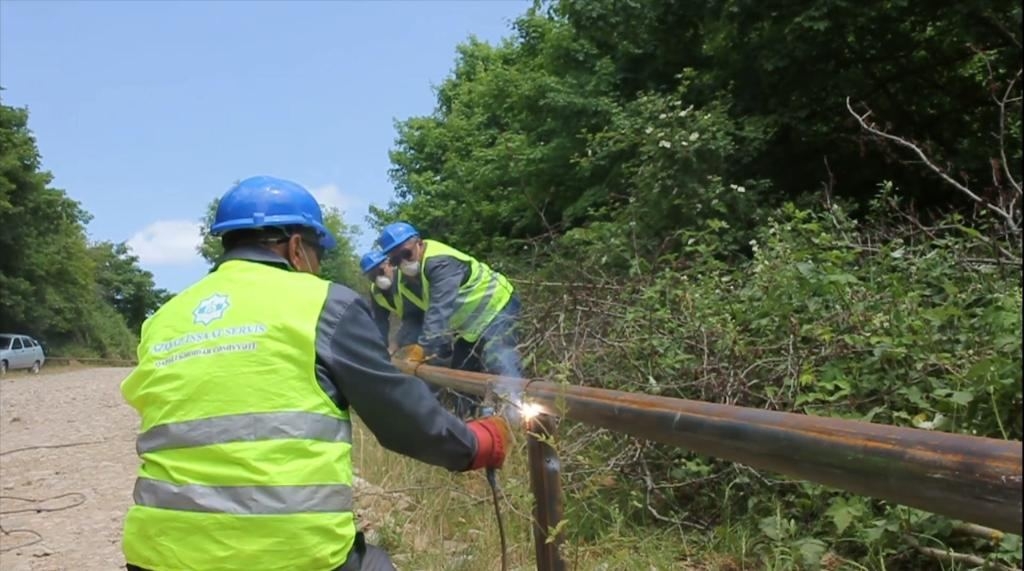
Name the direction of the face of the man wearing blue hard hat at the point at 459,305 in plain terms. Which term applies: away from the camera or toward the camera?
toward the camera

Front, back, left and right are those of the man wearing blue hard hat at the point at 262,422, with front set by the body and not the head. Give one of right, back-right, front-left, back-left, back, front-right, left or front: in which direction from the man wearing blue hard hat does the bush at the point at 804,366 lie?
front

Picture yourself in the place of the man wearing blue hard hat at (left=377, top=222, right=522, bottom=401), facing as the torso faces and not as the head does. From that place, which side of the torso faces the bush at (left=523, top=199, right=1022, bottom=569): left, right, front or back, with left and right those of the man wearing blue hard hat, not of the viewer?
left

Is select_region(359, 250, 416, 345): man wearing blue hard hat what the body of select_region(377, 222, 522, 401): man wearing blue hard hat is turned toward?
no

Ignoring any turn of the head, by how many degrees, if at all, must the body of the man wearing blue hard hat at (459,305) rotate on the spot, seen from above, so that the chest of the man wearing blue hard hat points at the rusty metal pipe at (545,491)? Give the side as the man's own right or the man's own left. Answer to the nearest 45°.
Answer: approximately 45° to the man's own left

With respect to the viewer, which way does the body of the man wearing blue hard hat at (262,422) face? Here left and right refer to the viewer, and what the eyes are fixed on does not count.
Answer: facing away from the viewer and to the right of the viewer

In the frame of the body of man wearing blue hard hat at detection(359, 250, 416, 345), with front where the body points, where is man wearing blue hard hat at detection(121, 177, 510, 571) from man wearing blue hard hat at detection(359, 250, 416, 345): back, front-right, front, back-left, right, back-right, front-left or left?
front-right

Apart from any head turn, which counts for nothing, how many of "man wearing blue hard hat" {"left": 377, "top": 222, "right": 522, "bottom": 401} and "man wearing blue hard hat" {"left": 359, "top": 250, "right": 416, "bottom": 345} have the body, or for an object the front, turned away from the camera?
0

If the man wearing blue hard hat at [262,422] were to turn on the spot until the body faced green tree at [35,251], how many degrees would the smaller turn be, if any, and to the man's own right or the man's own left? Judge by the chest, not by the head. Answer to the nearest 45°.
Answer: approximately 45° to the man's own left

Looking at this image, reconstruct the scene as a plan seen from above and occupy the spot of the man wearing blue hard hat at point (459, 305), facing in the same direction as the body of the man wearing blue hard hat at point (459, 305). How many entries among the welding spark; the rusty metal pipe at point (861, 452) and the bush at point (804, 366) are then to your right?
0

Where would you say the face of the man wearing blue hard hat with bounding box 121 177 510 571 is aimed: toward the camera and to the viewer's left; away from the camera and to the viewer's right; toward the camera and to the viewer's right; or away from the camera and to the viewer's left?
away from the camera and to the viewer's right

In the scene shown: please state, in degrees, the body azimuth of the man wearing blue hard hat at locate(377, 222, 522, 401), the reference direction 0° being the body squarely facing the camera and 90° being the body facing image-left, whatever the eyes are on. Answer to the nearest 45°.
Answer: approximately 45°

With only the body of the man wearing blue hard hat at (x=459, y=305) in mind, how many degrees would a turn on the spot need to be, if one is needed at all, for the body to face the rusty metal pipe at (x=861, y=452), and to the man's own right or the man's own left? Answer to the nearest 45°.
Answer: approximately 45° to the man's own left

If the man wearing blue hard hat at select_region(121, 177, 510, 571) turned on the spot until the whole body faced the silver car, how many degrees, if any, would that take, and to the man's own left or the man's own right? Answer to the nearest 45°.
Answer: approximately 45° to the man's own left

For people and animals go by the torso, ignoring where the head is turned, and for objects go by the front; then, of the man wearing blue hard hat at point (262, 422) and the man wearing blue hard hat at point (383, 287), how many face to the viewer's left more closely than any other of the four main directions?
0
